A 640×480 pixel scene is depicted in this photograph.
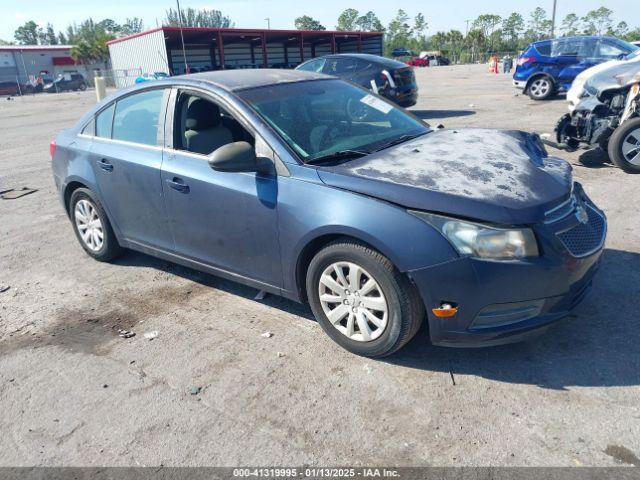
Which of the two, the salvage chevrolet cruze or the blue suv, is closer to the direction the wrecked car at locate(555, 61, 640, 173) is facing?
the salvage chevrolet cruze

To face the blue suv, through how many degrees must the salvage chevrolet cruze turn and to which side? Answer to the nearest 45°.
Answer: approximately 90° to its left

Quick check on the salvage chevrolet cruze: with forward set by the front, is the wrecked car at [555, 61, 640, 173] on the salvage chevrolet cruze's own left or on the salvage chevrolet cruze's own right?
on the salvage chevrolet cruze's own left

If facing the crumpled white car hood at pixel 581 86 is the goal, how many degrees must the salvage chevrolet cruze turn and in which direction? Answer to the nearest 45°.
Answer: approximately 90° to its left

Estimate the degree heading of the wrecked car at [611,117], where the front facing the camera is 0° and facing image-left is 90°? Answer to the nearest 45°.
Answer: approximately 45°

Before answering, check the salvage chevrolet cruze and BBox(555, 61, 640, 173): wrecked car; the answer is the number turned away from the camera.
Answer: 0

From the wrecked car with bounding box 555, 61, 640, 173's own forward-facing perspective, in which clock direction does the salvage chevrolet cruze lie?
The salvage chevrolet cruze is roughly at 11 o'clock from the wrecked car.

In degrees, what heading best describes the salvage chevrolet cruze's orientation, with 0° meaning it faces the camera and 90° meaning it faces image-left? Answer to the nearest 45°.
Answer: approximately 315°

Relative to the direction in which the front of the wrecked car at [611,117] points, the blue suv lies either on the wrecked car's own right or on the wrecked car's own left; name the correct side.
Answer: on the wrecked car's own right
